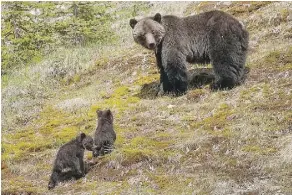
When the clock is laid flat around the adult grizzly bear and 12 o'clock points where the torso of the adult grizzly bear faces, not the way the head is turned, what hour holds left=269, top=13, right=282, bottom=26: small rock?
The small rock is roughly at 4 o'clock from the adult grizzly bear.

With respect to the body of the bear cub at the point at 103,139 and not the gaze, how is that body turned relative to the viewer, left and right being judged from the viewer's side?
facing away from the viewer

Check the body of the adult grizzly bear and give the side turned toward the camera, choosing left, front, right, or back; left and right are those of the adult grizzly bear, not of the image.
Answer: left

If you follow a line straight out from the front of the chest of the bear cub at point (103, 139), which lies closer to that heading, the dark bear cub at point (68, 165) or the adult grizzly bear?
the adult grizzly bear

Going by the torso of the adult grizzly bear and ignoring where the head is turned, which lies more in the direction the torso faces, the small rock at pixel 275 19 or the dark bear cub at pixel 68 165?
the dark bear cub

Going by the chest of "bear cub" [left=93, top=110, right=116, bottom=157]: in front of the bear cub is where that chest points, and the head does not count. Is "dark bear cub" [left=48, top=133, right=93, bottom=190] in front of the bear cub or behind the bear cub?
behind

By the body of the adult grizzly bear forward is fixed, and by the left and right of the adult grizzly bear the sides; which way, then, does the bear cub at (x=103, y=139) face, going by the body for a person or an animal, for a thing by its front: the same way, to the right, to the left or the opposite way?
to the right

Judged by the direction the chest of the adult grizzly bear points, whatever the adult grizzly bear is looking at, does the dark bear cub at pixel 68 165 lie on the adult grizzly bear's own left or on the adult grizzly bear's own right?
on the adult grizzly bear's own left
